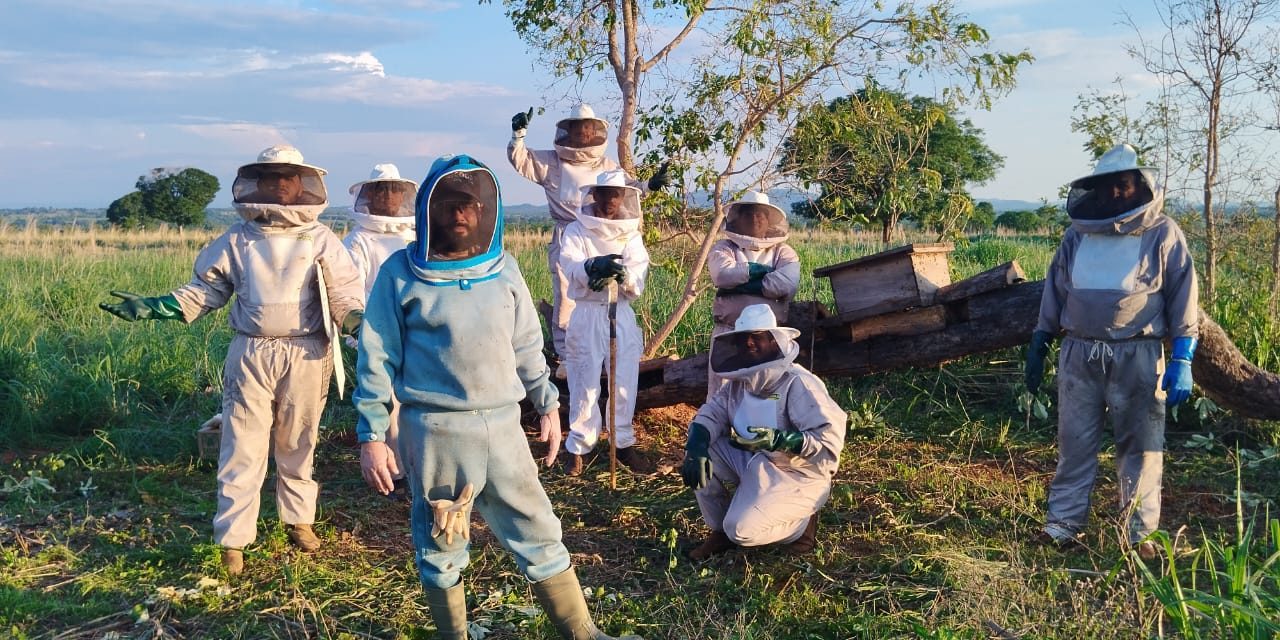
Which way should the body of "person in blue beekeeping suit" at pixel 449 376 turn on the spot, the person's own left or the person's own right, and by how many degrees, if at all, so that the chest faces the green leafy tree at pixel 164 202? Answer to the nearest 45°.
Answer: approximately 180°

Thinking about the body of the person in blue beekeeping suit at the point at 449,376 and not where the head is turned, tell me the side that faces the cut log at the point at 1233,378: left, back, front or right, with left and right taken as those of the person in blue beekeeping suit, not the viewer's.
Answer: left

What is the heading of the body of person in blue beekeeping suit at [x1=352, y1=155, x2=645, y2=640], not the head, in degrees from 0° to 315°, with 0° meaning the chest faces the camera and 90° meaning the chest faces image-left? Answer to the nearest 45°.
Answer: approximately 0°

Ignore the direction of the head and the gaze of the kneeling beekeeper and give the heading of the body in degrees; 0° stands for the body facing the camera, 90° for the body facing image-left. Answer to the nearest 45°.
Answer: approximately 45°

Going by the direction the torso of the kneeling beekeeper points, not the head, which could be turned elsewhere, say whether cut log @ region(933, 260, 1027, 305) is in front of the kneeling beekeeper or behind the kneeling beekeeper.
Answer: behind

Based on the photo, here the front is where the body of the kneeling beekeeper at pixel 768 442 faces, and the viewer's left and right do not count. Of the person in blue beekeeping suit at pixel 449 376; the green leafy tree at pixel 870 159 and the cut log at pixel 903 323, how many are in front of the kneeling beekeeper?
1

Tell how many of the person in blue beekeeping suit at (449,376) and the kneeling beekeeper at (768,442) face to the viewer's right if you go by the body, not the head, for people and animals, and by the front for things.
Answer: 0

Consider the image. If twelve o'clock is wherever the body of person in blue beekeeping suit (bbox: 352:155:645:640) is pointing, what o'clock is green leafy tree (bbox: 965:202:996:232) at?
The green leafy tree is roughly at 7 o'clock from the person in blue beekeeping suit.

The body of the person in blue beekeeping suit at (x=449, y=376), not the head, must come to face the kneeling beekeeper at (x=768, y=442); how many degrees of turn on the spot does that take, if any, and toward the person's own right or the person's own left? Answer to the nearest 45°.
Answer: approximately 135° to the person's own left

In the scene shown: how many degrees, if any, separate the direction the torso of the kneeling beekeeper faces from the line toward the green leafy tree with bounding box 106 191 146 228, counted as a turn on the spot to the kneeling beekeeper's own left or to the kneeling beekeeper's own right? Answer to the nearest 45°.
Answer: approximately 90° to the kneeling beekeeper's own right

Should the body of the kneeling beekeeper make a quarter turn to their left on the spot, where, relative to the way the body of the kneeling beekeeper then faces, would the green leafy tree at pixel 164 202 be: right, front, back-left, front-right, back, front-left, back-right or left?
back

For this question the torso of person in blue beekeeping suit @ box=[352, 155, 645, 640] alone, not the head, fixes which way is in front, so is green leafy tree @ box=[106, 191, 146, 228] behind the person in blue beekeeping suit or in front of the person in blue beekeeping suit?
behind

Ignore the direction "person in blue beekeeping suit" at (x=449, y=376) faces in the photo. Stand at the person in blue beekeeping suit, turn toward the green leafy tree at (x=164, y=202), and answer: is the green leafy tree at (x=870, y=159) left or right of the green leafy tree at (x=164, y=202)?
right

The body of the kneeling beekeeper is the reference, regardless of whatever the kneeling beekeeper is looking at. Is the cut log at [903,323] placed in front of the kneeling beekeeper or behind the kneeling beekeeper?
behind

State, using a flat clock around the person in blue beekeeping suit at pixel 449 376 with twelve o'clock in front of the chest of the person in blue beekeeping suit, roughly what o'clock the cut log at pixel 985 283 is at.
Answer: The cut log is roughly at 8 o'clock from the person in blue beekeeping suit.
